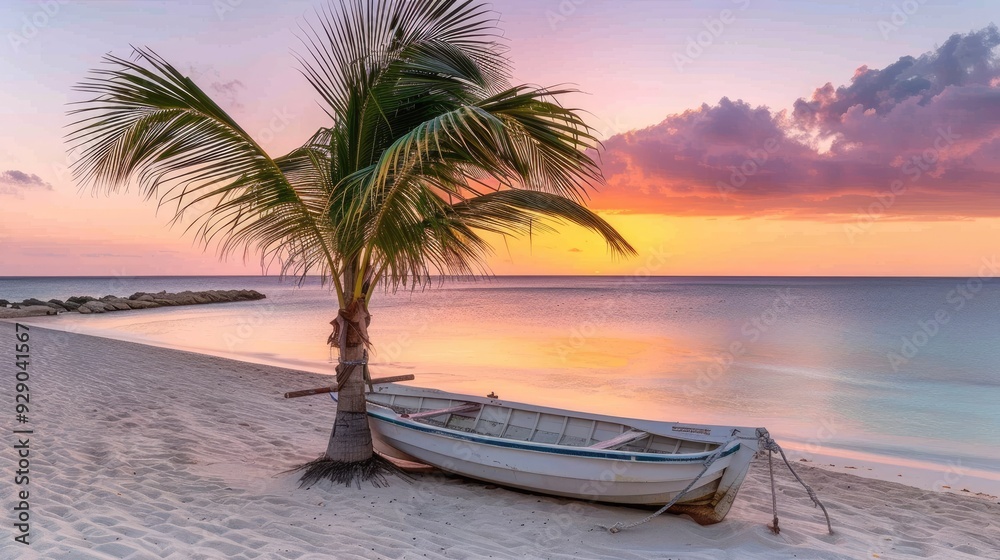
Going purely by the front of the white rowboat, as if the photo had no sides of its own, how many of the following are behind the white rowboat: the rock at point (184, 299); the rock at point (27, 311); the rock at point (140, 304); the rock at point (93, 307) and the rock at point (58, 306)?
5

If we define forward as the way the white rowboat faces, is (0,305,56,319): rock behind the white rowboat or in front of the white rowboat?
behind

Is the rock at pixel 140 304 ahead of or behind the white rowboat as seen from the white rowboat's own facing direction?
behind

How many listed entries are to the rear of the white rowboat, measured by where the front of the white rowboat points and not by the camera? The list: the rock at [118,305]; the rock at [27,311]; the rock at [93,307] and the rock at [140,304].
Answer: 4

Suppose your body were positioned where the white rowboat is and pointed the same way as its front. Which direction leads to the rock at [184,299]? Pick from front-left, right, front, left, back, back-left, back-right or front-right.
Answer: back

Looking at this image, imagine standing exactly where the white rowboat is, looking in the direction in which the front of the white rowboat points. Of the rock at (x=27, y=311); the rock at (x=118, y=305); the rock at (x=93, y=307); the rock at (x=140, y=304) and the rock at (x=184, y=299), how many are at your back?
5

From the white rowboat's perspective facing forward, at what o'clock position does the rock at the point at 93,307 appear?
The rock is roughly at 6 o'clock from the white rowboat.

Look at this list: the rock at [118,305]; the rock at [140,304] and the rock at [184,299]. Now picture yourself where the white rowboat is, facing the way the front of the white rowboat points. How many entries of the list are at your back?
3

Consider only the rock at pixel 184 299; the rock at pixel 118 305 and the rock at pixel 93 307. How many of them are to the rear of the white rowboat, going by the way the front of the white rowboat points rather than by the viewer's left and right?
3

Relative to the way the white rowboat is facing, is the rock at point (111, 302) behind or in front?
behind

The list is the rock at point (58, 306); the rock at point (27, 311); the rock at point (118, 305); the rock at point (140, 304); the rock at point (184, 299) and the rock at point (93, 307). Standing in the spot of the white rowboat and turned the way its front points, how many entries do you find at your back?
6

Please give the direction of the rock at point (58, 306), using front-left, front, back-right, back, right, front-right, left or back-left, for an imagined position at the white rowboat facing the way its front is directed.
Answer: back

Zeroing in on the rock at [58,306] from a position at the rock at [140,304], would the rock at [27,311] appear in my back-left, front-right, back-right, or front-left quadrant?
front-left

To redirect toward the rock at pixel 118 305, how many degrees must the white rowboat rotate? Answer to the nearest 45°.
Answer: approximately 180°
